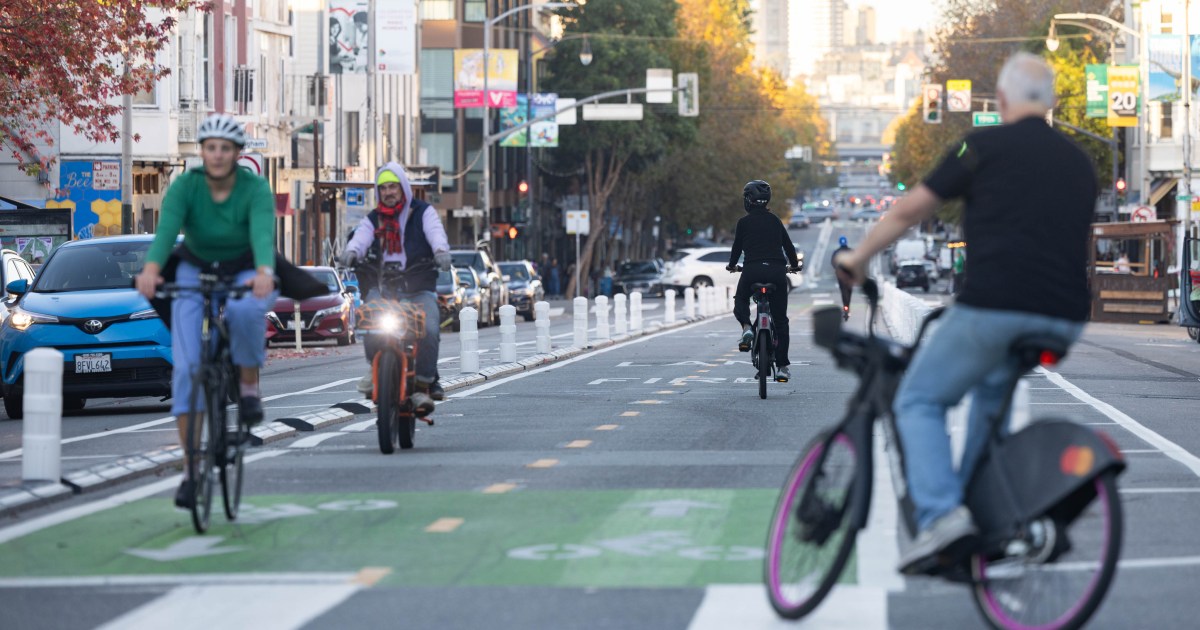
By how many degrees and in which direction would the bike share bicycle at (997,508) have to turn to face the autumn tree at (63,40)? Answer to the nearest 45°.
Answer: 0° — it already faces it

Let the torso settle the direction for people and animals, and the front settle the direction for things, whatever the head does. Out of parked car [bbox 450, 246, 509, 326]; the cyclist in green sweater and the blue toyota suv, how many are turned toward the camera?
3

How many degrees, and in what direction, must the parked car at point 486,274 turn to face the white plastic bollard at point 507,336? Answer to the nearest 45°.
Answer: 0° — it already faces it

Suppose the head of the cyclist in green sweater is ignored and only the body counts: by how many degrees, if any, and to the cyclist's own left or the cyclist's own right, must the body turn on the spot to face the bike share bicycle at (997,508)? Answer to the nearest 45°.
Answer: approximately 45° to the cyclist's own left

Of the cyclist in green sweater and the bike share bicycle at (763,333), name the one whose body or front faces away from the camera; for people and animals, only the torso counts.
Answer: the bike share bicycle

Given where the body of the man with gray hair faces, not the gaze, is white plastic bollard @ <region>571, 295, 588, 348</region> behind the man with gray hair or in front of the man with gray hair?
in front

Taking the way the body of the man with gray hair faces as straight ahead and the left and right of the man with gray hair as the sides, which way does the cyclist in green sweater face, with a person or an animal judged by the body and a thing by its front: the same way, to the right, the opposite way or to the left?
the opposite way

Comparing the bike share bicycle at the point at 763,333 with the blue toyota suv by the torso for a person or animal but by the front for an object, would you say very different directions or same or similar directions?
very different directions

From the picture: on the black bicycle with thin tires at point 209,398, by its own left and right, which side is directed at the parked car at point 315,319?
back

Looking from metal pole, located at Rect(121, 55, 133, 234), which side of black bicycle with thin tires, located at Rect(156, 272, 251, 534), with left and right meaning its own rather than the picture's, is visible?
back

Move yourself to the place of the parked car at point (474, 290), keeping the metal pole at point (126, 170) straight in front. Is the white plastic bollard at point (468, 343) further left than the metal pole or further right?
left

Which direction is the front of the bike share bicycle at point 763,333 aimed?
away from the camera

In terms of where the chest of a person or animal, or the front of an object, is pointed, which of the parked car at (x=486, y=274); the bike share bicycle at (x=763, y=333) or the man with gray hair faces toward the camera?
the parked car

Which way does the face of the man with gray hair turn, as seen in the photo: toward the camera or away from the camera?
away from the camera
